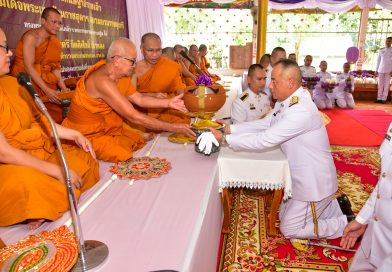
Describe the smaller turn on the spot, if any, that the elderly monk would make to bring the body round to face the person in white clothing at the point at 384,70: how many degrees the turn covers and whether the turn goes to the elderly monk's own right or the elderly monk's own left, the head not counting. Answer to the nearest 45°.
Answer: approximately 45° to the elderly monk's own left

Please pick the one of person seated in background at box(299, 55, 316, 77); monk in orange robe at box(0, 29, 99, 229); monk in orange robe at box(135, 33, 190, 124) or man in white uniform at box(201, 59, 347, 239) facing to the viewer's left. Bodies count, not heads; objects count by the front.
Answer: the man in white uniform

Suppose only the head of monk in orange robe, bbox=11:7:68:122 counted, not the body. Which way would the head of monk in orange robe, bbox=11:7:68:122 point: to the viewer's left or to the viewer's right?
to the viewer's right

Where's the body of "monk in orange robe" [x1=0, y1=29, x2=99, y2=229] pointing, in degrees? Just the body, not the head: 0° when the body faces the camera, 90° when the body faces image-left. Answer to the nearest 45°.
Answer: approximately 270°

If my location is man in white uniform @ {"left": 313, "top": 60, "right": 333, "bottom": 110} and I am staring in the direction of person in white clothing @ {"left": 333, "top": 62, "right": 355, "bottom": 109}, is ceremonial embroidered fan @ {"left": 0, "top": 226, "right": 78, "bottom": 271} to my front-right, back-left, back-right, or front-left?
back-right

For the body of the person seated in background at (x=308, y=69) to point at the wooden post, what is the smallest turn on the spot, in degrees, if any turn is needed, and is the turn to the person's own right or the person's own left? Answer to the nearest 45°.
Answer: approximately 135° to the person's own right

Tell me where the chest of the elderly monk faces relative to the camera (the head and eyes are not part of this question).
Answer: to the viewer's right

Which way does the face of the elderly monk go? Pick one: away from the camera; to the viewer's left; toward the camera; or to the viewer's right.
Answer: to the viewer's right

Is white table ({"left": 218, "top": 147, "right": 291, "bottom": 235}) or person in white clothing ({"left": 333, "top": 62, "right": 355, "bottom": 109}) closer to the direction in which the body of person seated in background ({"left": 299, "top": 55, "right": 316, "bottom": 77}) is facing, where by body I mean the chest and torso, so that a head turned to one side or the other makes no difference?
the white table

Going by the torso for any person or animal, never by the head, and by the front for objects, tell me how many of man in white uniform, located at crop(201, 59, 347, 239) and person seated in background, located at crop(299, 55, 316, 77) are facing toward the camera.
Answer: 1

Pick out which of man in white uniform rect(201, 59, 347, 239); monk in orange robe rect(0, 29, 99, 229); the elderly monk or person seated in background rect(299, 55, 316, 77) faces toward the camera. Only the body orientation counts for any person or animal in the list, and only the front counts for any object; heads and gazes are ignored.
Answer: the person seated in background
